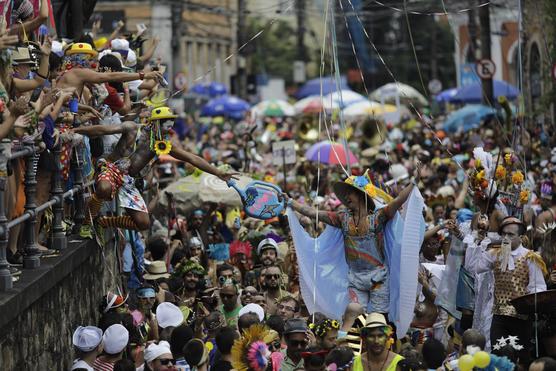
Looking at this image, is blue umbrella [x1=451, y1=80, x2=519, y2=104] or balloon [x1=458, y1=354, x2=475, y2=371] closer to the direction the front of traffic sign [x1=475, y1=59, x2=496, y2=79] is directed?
the balloon

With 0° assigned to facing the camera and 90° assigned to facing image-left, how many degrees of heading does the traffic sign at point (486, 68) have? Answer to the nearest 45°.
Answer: approximately 0°

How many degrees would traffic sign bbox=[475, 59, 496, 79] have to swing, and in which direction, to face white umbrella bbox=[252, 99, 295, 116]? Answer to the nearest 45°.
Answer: approximately 135° to its right

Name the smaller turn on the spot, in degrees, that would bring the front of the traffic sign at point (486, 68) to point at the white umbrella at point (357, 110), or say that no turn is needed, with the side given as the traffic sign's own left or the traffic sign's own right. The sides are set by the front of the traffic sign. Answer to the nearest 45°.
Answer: approximately 135° to the traffic sign's own right

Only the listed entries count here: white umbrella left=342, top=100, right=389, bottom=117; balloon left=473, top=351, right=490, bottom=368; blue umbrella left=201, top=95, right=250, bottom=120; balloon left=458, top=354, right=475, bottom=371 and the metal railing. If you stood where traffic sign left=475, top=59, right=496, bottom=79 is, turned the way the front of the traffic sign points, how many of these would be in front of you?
3

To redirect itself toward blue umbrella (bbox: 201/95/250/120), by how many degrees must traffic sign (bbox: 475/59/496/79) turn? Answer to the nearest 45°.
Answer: approximately 135° to its right

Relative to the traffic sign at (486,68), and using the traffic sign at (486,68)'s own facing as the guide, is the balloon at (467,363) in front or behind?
in front

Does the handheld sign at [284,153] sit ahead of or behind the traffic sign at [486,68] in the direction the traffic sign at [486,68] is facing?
ahead
